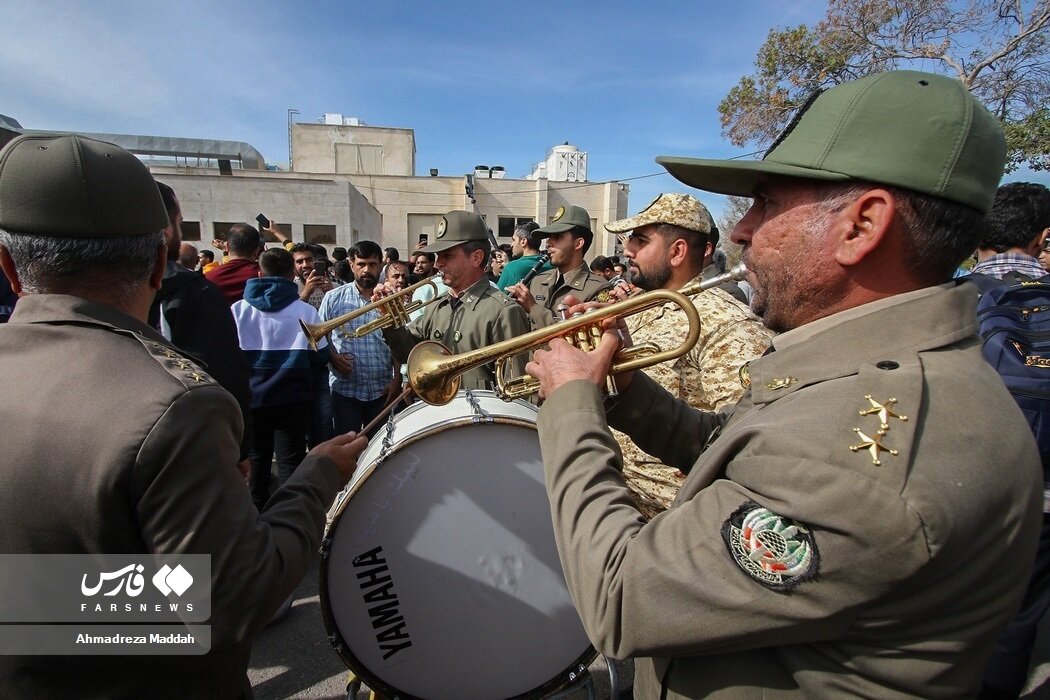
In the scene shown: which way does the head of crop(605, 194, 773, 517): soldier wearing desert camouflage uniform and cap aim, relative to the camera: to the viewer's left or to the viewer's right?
to the viewer's left

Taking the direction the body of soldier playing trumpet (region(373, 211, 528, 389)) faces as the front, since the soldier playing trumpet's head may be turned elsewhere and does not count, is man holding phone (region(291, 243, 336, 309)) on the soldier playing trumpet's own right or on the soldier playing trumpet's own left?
on the soldier playing trumpet's own right

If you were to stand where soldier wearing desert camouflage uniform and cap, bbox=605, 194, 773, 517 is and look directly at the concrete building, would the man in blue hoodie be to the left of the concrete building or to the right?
left

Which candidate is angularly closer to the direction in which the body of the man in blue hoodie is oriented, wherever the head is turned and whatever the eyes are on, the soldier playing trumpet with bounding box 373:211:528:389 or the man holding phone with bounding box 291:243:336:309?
the man holding phone

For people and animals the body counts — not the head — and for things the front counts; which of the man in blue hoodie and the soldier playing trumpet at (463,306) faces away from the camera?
the man in blue hoodie

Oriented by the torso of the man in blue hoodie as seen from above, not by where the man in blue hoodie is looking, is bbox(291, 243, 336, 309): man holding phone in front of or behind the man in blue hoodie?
in front

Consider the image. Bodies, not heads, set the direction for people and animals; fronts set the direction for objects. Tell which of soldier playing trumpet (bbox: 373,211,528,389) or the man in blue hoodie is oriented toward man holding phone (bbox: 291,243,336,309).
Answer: the man in blue hoodie

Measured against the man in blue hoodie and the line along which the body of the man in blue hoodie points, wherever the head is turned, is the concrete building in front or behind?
in front

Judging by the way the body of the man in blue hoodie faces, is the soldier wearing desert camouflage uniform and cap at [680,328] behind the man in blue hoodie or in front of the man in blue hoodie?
behind

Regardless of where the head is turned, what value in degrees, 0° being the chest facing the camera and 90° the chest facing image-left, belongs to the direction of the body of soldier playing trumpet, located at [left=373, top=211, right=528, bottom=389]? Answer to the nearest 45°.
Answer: approximately 45°

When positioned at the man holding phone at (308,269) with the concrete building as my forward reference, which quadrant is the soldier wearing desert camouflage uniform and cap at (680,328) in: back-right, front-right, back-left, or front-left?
back-right

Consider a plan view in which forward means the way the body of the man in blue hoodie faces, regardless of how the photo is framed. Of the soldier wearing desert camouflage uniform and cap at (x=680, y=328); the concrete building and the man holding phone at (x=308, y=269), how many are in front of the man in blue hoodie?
2

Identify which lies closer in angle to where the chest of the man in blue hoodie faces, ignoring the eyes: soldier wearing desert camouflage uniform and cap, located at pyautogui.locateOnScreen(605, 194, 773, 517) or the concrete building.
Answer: the concrete building

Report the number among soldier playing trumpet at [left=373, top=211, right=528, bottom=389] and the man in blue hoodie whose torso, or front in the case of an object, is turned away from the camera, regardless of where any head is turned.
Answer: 1

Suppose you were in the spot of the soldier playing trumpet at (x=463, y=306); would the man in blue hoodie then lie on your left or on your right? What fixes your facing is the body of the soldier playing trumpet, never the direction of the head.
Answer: on your right

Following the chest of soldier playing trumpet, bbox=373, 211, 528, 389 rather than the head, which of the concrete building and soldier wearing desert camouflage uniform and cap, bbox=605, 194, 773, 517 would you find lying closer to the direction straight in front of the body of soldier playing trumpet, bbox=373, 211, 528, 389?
the soldier wearing desert camouflage uniform and cap

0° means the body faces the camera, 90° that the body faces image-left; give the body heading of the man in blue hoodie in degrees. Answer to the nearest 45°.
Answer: approximately 180°

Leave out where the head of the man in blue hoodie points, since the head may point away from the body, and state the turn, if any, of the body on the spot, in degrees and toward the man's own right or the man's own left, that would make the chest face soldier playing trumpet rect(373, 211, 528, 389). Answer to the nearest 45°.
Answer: approximately 90° to the man's own right
